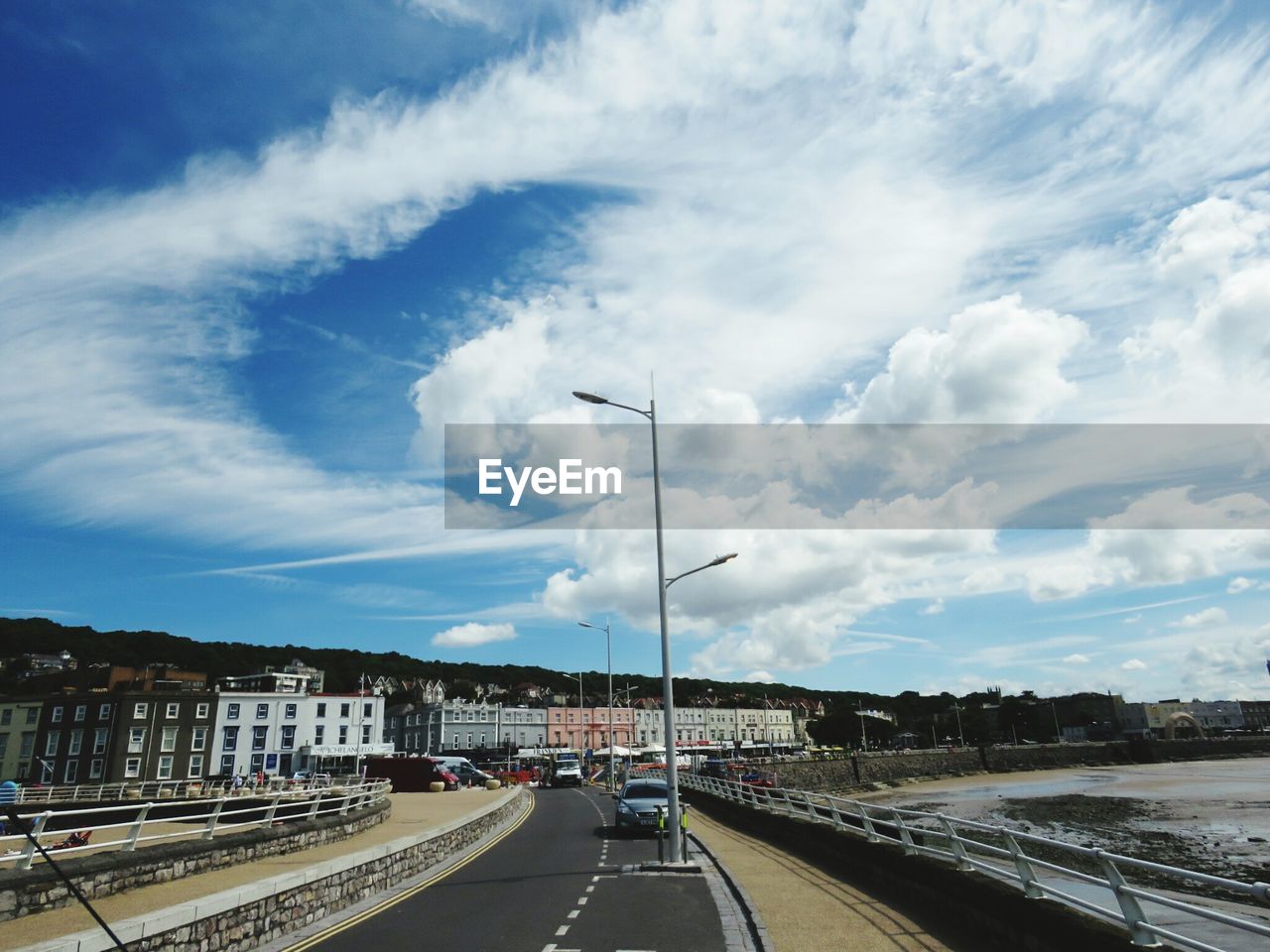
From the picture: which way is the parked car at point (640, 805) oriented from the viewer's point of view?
toward the camera

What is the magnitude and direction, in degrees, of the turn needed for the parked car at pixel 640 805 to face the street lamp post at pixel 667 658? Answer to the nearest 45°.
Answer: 0° — it already faces it

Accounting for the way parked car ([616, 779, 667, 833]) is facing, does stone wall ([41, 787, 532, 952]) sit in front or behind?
in front

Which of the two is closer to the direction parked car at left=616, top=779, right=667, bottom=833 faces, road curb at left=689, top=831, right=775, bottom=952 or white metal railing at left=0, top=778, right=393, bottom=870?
the road curb

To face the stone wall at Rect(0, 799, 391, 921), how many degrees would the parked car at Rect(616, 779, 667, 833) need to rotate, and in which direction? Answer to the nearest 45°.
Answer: approximately 45° to its right

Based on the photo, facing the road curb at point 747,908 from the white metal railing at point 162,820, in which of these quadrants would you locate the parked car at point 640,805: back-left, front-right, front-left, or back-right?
front-left

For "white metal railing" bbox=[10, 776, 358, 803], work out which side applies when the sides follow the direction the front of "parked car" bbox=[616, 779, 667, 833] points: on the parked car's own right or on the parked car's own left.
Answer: on the parked car's own right

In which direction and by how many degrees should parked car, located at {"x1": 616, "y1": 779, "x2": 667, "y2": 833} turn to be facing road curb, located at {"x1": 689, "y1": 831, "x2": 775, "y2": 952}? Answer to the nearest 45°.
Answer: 0° — it already faces it

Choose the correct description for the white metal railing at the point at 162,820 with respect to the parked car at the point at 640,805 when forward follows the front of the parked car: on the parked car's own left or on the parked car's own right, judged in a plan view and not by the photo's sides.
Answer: on the parked car's own right

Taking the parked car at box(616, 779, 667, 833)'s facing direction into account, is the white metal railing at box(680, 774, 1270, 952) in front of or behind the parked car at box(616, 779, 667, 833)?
in front

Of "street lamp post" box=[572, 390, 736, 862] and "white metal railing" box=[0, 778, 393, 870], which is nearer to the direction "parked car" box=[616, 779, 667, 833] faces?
the street lamp post
